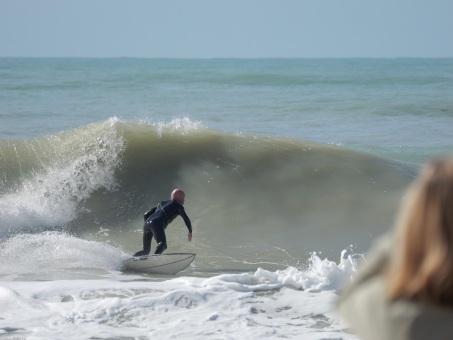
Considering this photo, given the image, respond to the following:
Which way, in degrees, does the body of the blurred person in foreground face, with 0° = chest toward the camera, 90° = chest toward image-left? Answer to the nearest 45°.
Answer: approximately 180°

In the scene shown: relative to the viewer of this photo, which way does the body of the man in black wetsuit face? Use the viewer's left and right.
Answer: facing away from the viewer and to the right of the viewer

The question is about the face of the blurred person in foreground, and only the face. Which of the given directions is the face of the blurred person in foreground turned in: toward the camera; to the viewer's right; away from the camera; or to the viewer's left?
away from the camera

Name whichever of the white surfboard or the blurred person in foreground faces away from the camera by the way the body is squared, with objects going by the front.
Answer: the blurred person in foreground
